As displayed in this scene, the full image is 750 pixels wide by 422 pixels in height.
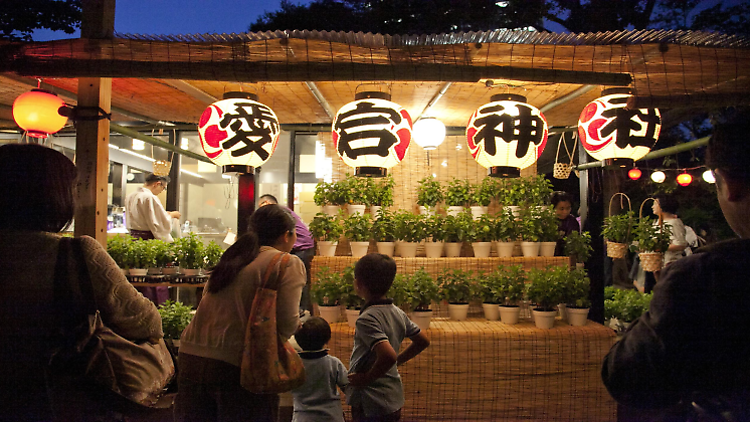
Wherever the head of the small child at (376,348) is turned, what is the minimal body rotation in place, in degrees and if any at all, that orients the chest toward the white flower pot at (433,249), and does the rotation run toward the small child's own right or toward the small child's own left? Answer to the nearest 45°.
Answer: approximately 45° to the small child's own right

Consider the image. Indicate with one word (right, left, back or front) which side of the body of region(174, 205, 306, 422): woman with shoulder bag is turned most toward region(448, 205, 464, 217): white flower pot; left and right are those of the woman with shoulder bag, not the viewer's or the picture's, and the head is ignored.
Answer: front

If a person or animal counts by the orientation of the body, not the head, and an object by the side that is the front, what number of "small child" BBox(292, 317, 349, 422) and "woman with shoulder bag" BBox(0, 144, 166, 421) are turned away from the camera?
2

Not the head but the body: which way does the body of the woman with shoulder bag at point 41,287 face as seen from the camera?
away from the camera

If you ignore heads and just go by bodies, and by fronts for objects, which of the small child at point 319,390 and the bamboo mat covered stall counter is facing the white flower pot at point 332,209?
the small child

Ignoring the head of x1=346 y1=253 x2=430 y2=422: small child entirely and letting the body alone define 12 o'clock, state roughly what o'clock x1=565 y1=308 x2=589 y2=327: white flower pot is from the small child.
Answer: The white flower pot is roughly at 3 o'clock from the small child.

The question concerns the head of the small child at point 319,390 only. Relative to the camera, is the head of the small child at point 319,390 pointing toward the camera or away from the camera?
away from the camera

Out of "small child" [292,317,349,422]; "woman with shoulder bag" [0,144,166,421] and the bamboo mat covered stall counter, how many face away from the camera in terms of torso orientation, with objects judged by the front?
2

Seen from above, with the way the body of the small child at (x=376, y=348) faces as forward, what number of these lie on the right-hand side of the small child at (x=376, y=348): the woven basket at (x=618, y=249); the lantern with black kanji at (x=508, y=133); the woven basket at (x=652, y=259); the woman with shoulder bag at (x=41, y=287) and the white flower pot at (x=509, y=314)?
4

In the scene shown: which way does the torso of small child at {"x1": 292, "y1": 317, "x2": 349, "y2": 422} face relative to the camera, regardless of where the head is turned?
away from the camera
